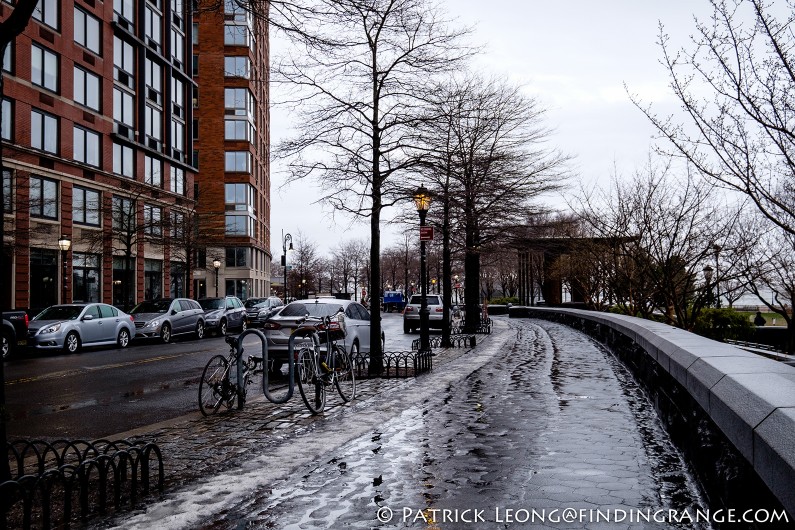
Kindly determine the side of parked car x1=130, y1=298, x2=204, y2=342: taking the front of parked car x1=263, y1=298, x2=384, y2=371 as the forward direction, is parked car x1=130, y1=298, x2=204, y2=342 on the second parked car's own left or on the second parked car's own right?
on the second parked car's own left

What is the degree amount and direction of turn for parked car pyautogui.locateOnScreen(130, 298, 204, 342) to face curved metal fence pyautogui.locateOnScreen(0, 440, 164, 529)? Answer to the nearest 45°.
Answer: approximately 45° to its left

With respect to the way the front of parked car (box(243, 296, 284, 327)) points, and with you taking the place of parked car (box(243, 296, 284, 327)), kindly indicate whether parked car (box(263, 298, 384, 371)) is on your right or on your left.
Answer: on your left

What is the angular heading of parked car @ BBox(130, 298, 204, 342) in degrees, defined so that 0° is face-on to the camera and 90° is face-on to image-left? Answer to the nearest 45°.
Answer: approximately 45°

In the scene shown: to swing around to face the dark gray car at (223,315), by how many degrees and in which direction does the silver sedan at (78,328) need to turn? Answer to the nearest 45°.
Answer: approximately 180°

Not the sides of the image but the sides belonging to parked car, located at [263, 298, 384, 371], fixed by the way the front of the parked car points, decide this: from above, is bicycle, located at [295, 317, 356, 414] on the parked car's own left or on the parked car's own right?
on the parked car's own right

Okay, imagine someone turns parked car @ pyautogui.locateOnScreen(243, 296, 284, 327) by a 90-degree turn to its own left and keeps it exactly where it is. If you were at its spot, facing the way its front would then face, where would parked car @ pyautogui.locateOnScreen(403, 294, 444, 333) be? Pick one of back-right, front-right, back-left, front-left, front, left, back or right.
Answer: front

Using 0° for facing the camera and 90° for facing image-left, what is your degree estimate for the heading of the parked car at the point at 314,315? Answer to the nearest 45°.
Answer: approximately 225°

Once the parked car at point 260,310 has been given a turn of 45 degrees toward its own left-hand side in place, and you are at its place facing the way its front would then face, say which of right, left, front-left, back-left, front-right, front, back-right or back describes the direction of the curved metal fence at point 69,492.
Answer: front

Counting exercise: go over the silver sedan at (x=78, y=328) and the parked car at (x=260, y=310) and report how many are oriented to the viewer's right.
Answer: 0

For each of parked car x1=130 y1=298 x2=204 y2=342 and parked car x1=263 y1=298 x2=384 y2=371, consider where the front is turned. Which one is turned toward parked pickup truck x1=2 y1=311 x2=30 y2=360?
parked car x1=130 y1=298 x2=204 y2=342

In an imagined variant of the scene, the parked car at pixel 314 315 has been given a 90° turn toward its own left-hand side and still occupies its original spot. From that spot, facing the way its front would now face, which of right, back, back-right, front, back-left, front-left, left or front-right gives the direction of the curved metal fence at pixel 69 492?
back-left
